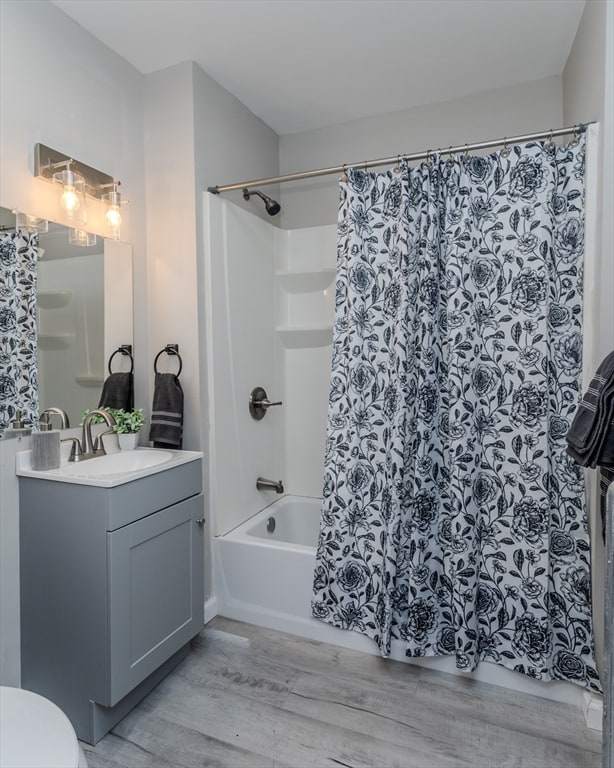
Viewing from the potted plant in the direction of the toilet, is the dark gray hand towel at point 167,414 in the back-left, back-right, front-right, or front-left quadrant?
back-left

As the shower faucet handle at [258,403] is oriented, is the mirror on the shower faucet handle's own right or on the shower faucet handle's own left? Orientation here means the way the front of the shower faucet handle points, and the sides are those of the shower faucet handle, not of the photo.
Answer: on the shower faucet handle's own right

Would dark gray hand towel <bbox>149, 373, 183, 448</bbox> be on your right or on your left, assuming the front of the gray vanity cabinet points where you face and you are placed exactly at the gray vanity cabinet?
on your left

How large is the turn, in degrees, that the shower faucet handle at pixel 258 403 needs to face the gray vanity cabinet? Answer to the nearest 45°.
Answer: approximately 90° to its right

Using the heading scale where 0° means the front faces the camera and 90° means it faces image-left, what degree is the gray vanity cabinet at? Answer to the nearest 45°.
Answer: approximately 315°
